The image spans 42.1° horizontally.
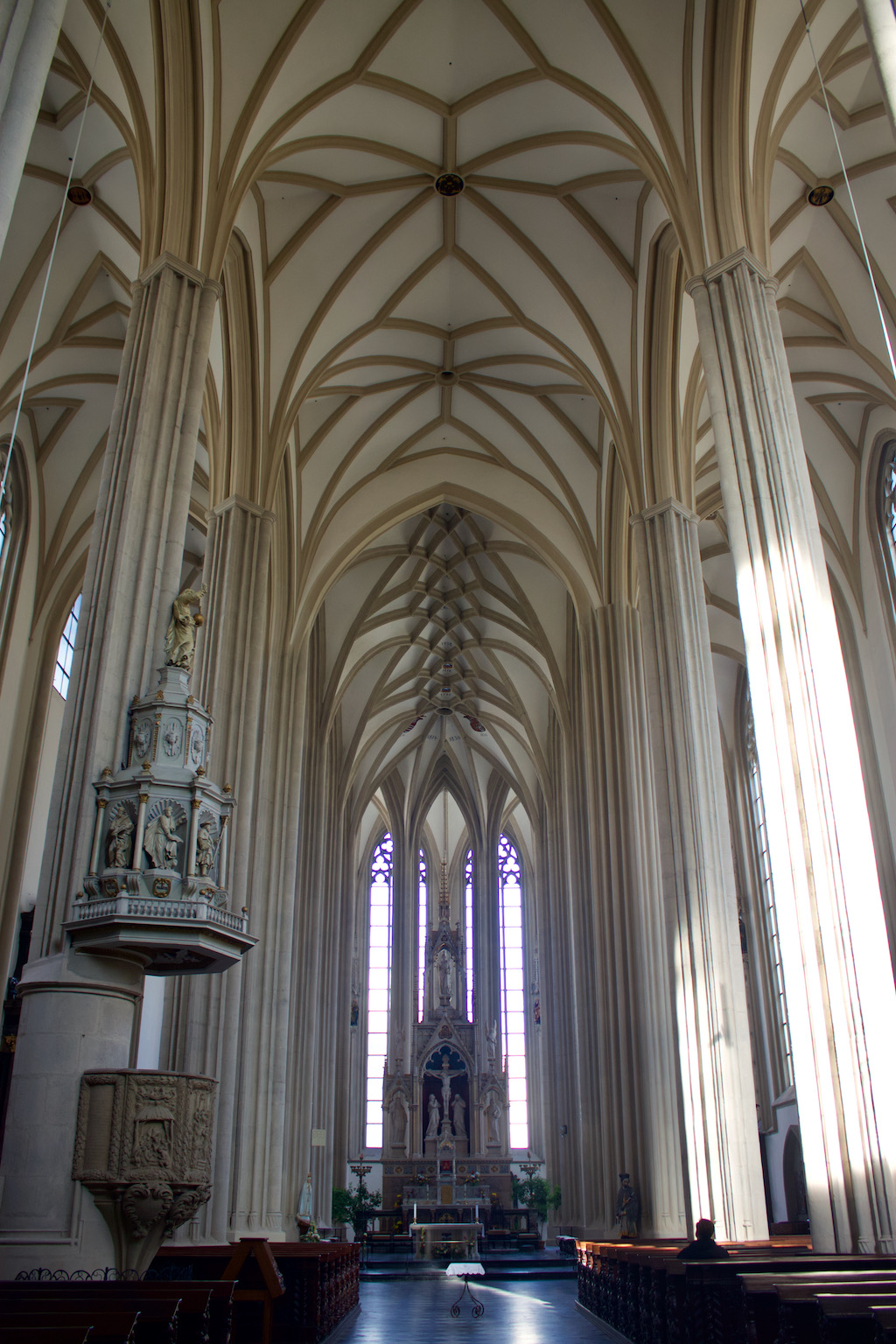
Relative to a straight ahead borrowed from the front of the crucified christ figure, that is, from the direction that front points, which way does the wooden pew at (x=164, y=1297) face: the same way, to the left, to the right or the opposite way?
the opposite way

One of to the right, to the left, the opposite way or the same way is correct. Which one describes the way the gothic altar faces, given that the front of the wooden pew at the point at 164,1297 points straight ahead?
the opposite way

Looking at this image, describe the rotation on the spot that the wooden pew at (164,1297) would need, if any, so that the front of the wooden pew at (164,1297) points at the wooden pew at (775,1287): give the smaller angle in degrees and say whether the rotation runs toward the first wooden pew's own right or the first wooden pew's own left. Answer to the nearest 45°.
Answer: approximately 90° to the first wooden pew's own right

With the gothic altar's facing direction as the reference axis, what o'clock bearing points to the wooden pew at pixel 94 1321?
The wooden pew is roughly at 12 o'clock from the gothic altar.

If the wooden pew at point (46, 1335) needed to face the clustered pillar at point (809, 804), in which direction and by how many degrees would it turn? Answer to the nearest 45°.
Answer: approximately 45° to its right

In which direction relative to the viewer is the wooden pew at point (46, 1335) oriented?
away from the camera

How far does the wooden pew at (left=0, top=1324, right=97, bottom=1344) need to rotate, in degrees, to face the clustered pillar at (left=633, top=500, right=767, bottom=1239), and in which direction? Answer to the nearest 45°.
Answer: approximately 45° to its right

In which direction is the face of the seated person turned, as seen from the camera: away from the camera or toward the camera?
away from the camera

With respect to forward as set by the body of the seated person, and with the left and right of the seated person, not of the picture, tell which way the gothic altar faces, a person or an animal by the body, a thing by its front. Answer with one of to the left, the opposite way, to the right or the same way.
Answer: the opposite way

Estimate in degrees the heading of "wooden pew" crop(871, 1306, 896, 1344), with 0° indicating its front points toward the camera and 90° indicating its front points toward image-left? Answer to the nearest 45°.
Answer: approximately 180°

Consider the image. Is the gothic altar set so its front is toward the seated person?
yes
